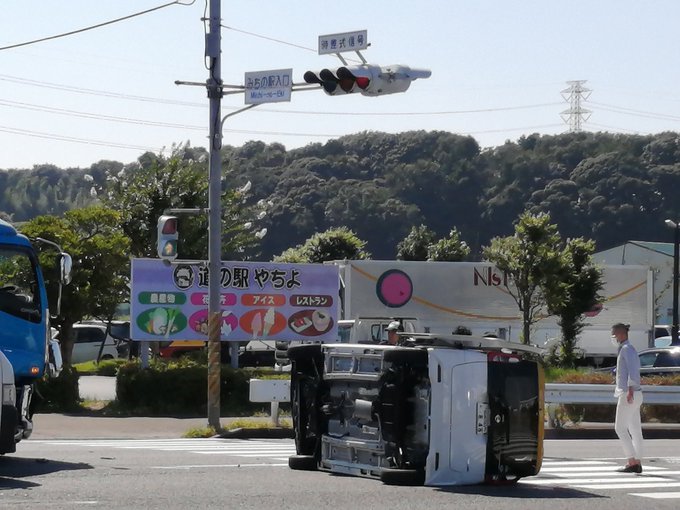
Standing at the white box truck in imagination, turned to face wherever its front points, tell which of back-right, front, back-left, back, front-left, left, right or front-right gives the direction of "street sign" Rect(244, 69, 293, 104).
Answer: left

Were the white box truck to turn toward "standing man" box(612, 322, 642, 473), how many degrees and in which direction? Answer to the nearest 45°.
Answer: approximately 90° to its left

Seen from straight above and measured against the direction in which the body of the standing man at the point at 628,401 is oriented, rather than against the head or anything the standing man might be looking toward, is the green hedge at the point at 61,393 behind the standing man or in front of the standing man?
in front

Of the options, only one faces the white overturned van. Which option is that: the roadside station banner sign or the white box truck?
the roadside station banner sign

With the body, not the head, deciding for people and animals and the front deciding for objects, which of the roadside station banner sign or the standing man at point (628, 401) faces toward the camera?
the roadside station banner sign

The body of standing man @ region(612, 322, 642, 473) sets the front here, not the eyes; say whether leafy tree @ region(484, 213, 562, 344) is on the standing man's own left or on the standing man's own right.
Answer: on the standing man's own right

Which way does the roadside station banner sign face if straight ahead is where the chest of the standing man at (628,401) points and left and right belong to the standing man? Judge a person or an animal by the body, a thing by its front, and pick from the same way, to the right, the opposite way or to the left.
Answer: to the left

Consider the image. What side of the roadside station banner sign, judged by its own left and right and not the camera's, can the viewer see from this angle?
front

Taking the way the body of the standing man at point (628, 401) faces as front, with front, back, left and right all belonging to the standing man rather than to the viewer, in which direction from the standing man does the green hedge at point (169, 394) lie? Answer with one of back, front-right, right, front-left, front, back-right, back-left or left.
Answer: front-right

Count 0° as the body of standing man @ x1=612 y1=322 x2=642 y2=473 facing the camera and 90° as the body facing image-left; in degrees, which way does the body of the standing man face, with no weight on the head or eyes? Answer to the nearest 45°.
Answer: approximately 90°

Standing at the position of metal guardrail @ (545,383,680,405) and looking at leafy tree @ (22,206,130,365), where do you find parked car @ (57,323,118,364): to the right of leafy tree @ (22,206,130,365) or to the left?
right

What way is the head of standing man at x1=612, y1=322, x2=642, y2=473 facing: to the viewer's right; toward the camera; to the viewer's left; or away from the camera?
to the viewer's left
